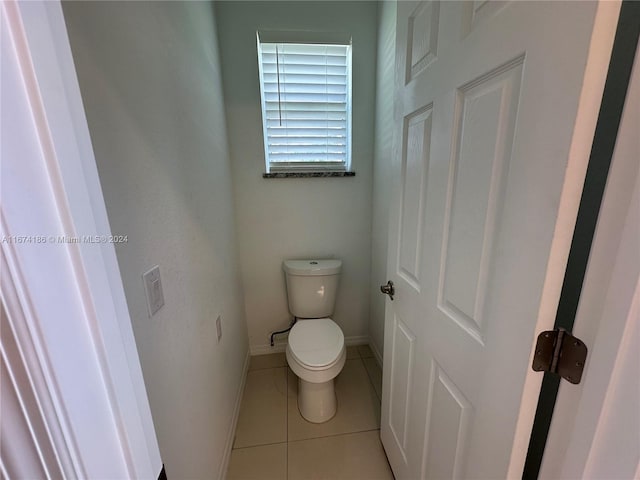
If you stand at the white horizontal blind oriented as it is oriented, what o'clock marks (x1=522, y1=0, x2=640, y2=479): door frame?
The door frame is roughly at 11 o'clock from the white horizontal blind.

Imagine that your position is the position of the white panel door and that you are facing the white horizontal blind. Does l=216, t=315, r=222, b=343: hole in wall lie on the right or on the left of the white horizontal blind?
left

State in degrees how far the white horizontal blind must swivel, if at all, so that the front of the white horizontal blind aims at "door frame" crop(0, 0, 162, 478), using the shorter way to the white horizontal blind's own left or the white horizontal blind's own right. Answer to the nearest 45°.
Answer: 0° — it already faces it

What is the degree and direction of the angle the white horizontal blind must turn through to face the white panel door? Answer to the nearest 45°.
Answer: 0° — it already faces it

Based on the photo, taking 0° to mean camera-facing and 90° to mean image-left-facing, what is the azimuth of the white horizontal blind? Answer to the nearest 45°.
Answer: approximately 0°
